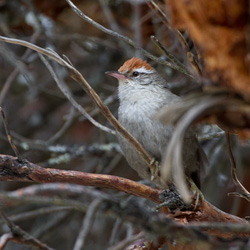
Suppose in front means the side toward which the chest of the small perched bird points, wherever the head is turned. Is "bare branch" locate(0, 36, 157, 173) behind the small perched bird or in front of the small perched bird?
in front

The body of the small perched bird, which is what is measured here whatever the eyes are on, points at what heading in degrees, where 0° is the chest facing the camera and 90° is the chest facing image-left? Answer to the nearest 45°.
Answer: approximately 45°

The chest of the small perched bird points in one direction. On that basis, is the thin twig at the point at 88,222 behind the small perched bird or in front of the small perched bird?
in front
